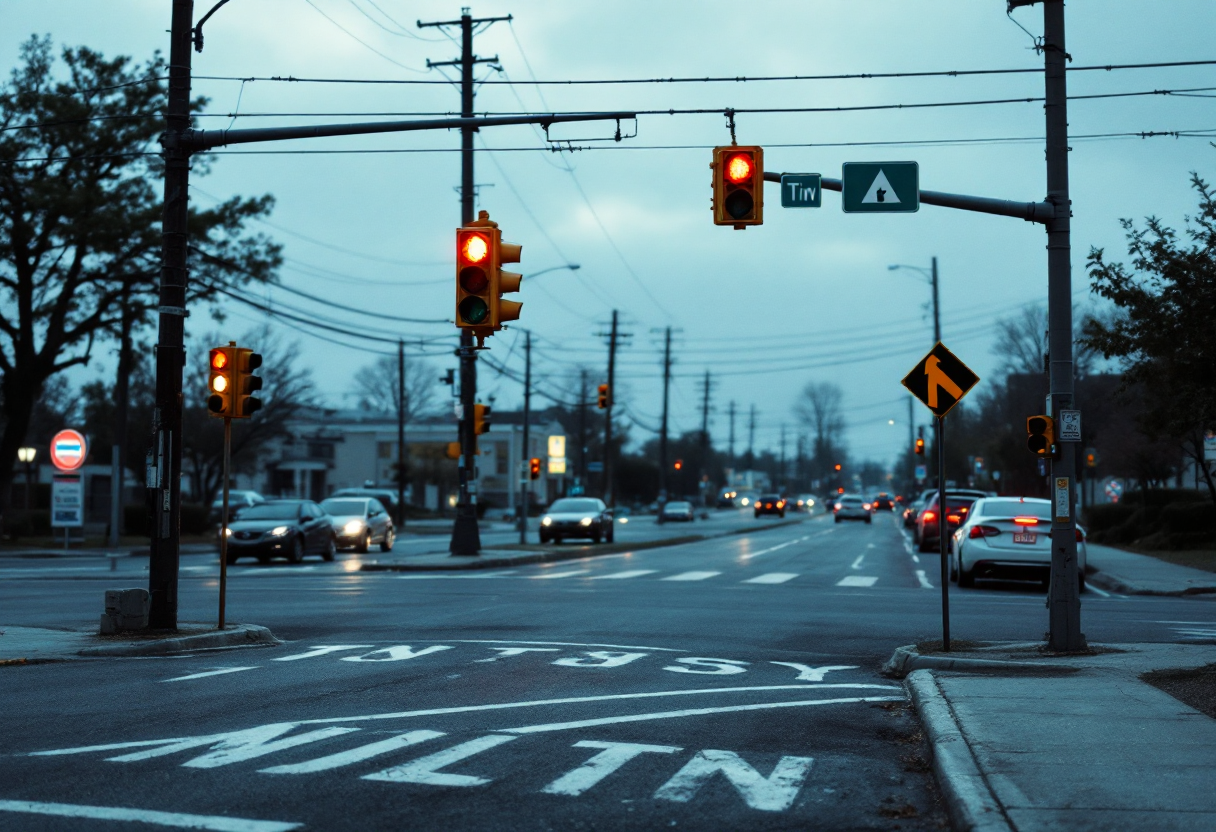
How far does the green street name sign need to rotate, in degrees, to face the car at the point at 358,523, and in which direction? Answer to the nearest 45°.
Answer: approximately 135° to its right

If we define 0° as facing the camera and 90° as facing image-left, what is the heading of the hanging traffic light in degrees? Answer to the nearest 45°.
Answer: approximately 0°

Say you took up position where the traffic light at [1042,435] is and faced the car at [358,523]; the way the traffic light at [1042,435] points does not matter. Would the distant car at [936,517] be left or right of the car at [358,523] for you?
right

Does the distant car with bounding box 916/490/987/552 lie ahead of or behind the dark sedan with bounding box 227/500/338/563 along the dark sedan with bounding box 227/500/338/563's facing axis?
behind

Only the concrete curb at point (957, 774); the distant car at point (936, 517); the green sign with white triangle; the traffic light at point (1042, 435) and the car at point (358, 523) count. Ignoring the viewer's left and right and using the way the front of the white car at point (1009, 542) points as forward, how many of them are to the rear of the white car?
3

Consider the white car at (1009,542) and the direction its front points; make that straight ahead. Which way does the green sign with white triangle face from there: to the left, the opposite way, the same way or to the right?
the opposite way

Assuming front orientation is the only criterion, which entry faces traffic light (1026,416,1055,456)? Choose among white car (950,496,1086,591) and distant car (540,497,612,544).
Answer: the distant car

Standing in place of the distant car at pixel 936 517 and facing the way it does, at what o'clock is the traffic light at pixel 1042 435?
The traffic light is roughly at 6 o'clock from the distant car.

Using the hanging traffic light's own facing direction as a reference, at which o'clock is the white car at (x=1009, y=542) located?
The white car is roughly at 7 o'clock from the hanging traffic light.

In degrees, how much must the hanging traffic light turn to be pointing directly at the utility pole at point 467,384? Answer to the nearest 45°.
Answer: approximately 180°
